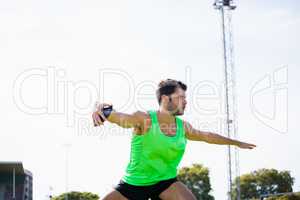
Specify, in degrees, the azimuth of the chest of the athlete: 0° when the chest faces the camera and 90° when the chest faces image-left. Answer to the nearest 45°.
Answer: approximately 315°

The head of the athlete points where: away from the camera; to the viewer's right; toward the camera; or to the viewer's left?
to the viewer's right
